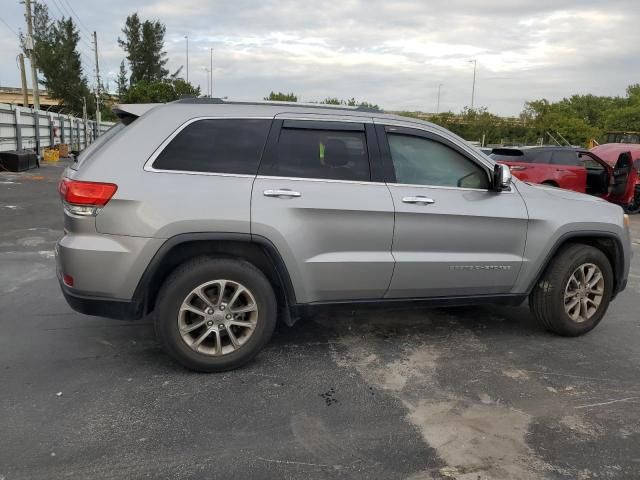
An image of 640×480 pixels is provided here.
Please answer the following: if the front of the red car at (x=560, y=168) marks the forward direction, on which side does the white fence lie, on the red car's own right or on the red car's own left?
on the red car's own left

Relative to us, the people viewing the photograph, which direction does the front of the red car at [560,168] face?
facing away from the viewer and to the right of the viewer

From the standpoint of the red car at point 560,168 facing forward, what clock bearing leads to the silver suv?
The silver suv is roughly at 5 o'clock from the red car.

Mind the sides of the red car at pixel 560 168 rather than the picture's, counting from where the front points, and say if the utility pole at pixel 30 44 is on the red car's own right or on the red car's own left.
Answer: on the red car's own left
